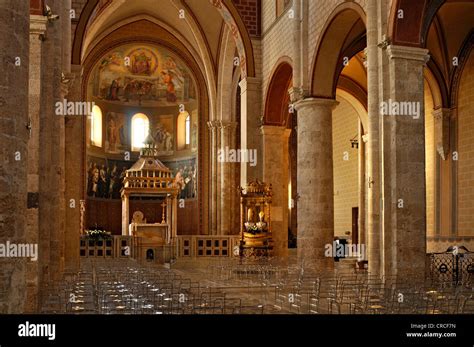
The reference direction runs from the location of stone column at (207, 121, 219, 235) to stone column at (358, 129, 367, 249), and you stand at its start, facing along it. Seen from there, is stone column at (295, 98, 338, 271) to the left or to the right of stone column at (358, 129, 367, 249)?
right

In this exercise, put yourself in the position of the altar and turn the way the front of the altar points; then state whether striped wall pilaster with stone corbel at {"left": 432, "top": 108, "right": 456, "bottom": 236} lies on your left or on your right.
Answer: on your left

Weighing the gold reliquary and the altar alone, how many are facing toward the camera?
2

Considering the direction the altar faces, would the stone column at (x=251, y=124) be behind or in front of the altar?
in front

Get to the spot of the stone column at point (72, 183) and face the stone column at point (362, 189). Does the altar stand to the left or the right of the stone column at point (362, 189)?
left

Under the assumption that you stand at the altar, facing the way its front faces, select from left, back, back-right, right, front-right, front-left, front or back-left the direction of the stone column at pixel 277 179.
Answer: front-left

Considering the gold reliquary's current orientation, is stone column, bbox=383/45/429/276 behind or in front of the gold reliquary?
in front

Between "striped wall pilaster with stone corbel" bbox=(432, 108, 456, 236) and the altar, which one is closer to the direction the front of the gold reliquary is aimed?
the striped wall pilaster with stone corbel

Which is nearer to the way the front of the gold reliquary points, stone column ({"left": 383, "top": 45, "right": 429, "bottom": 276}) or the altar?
the stone column

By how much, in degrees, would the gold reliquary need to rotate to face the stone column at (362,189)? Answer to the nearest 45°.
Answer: approximately 135° to its left

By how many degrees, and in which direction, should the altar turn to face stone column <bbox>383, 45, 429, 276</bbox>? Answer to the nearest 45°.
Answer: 0° — it already faces it

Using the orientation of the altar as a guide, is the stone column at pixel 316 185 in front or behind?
in front

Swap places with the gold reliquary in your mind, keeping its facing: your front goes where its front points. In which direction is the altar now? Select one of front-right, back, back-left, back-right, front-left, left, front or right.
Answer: back-right

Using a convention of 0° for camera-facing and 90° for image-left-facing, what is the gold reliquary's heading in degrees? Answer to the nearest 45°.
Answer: approximately 0°
